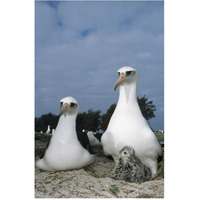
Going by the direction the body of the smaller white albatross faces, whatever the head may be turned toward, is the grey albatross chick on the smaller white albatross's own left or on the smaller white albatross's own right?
on the smaller white albatross's own left

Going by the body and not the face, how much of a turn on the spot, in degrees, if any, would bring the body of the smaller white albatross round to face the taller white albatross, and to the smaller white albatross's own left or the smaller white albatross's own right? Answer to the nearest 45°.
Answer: approximately 90° to the smaller white albatross's own left

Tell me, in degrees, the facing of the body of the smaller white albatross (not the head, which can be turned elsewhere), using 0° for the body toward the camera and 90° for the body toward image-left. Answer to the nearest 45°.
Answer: approximately 0°
